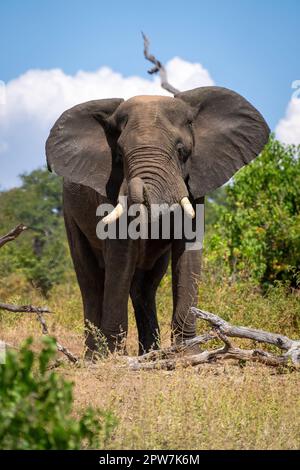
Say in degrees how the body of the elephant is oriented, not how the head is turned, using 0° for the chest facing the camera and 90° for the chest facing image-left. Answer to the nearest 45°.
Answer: approximately 0°

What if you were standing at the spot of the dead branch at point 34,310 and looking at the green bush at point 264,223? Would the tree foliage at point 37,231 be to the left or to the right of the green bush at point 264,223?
left

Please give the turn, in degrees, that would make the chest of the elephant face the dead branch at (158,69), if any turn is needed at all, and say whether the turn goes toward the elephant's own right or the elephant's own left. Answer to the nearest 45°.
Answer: approximately 180°

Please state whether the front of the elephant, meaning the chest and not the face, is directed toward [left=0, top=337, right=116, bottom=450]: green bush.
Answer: yes

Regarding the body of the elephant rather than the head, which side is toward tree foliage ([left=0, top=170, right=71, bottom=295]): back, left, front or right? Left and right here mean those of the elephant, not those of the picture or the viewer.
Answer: back
